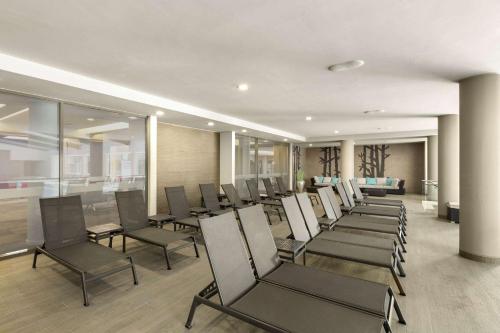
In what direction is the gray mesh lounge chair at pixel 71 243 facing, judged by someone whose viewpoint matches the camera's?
facing the viewer and to the right of the viewer

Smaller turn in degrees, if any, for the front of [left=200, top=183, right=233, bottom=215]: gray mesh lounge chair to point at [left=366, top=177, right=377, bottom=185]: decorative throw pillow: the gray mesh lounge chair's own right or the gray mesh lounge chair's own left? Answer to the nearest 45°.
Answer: approximately 90° to the gray mesh lounge chair's own left

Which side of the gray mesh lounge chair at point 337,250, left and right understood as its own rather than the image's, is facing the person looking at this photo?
right

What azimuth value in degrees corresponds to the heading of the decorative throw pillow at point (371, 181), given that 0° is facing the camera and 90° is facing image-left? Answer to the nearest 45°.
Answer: approximately 0°

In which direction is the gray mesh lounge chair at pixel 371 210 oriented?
to the viewer's right

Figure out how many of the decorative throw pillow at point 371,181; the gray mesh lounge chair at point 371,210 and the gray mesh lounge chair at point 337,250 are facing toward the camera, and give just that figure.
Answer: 1

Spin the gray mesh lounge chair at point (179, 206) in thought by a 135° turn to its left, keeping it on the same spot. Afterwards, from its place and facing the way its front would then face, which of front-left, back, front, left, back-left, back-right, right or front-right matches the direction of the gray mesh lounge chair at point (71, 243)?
back-left

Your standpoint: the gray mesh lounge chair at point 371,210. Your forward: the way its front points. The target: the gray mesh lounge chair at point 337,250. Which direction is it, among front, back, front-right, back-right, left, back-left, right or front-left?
right

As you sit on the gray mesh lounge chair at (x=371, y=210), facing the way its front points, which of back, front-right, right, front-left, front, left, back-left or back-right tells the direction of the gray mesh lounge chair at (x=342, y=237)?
right

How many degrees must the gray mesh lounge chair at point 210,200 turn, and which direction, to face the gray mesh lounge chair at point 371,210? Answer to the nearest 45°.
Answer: approximately 45° to its left

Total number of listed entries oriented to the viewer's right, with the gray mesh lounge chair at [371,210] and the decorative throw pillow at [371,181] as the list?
1

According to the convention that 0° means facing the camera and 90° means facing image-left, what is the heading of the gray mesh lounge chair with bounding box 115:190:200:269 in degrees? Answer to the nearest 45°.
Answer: approximately 315°

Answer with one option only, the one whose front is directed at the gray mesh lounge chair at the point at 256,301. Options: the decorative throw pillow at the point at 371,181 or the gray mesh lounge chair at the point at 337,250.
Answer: the decorative throw pillow

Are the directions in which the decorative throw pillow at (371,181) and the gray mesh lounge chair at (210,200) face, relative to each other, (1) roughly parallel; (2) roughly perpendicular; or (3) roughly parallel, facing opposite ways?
roughly perpendicular

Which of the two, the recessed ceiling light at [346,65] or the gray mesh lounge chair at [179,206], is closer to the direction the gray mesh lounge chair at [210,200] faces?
the recessed ceiling light

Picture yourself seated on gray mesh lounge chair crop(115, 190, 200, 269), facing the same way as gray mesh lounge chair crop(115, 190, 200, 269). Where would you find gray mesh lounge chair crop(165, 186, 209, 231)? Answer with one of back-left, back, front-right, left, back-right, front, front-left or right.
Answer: left
